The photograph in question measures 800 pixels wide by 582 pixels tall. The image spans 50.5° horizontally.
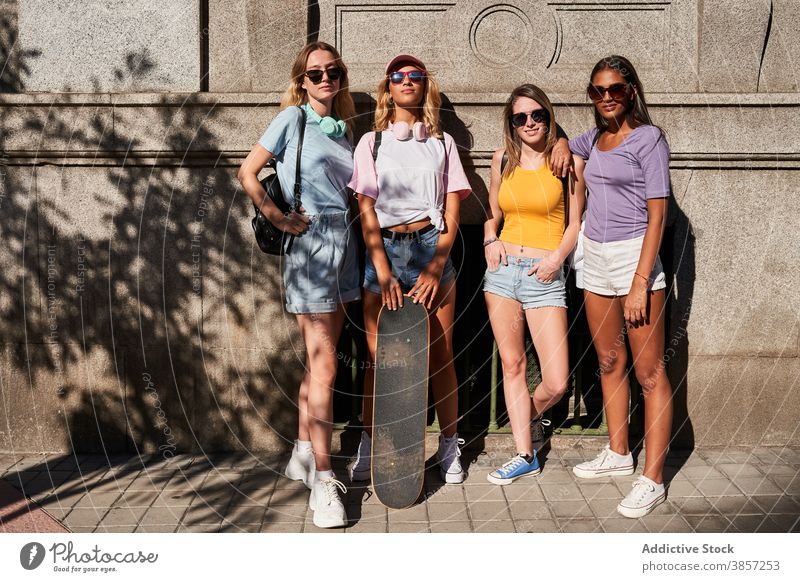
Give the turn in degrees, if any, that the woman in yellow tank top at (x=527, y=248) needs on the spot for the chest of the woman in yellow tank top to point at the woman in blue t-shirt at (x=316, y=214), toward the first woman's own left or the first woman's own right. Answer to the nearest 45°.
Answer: approximately 90° to the first woman's own right

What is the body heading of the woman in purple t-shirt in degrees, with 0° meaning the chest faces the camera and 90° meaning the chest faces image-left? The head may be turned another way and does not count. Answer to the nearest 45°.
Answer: approximately 45°

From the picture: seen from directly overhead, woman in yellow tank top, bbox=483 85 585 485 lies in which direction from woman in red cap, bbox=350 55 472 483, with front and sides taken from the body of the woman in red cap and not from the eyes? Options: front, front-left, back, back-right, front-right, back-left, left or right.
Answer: left

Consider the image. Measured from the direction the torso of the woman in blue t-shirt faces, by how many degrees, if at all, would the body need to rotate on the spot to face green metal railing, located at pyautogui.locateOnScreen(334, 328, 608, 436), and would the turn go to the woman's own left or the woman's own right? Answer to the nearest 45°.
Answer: approximately 90° to the woman's own left

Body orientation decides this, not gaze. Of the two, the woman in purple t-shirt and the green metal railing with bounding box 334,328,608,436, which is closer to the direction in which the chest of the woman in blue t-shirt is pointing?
the woman in purple t-shirt

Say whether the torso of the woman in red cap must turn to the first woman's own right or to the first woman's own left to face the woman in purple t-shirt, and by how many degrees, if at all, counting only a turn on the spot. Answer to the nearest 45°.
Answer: approximately 90° to the first woman's own left

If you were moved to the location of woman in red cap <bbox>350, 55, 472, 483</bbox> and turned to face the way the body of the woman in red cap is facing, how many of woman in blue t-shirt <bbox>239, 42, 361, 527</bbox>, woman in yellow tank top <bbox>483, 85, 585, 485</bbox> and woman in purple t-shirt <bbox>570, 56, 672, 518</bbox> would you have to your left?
2

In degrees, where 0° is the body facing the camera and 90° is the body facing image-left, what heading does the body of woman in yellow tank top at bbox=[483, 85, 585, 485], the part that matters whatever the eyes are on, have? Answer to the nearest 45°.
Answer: approximately 0°

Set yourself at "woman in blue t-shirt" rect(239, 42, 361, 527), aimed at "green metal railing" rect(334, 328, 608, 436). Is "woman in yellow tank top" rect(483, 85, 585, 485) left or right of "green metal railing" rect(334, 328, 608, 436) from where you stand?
right

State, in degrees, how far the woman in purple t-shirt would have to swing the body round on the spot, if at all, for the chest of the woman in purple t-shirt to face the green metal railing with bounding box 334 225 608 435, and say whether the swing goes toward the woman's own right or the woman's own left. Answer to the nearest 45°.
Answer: approximately 90° to the woman's own right

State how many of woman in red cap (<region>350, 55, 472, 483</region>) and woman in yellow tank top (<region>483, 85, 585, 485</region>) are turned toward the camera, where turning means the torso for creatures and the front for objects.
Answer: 2

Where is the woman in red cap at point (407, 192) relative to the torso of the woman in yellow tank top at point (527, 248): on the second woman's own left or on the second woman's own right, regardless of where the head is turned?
on the second woman's own right
